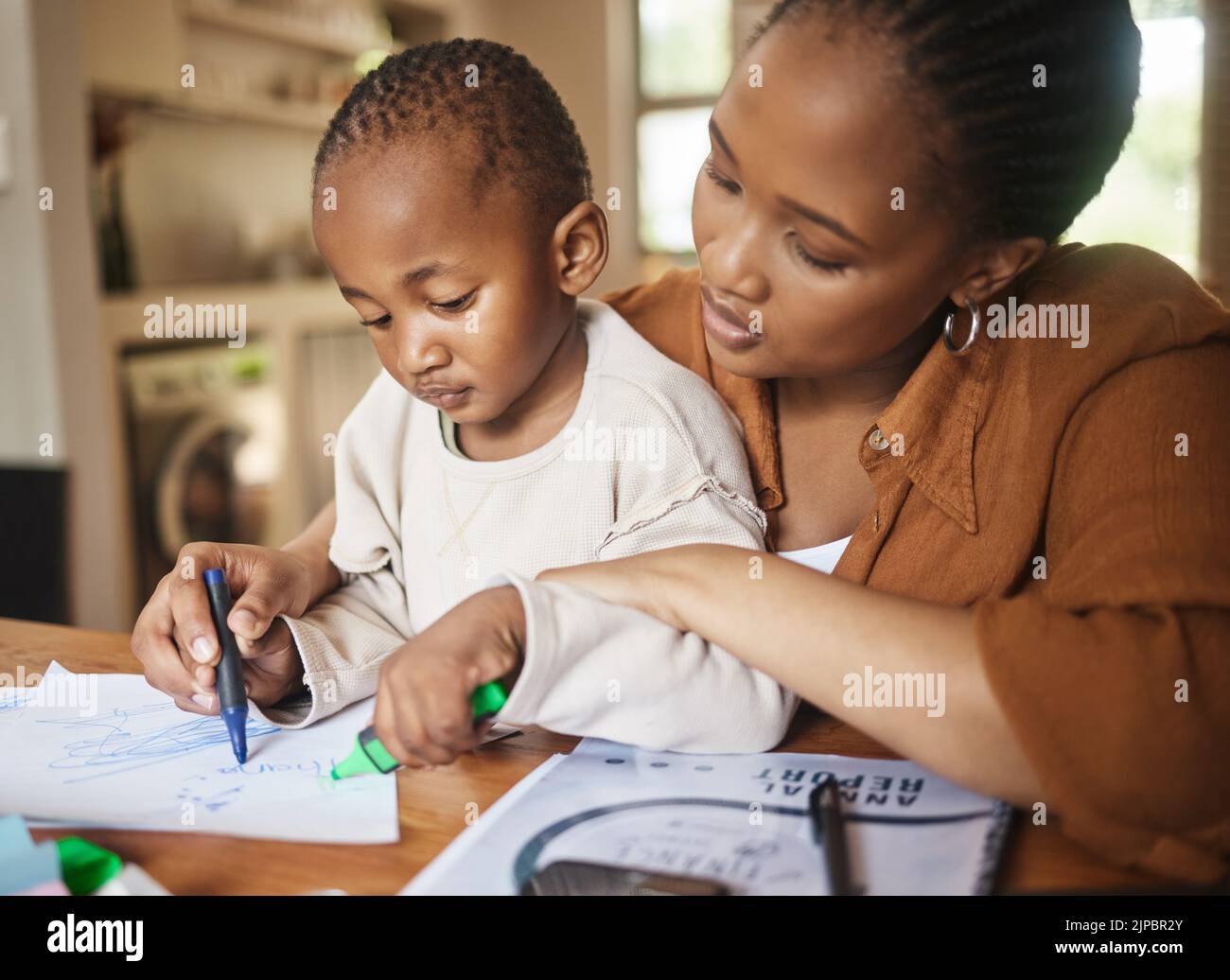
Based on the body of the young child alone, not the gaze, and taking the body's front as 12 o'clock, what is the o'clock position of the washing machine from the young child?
The washing machine is roughly at 4 o'clock from the young child.

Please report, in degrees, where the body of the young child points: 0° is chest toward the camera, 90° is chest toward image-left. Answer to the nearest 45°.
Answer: approximately 45°

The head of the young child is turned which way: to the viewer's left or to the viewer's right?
to the viewer's left

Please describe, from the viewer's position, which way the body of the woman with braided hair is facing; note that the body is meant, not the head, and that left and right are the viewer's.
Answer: facing the viewer and to the left of the viewer

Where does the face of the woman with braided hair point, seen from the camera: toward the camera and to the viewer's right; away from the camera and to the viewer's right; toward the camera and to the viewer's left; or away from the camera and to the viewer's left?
toward the camera and to the viewer's left

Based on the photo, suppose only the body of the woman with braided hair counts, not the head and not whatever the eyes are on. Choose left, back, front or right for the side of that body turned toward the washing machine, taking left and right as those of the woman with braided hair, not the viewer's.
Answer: right
